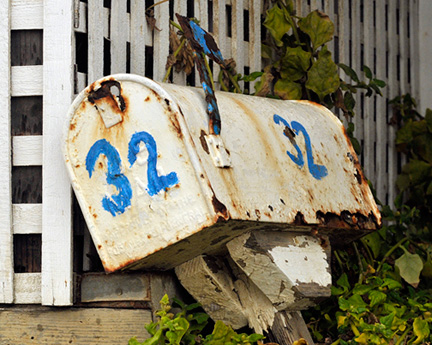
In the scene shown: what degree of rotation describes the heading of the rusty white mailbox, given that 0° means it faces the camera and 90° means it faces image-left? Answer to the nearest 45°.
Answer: approximately 45°
